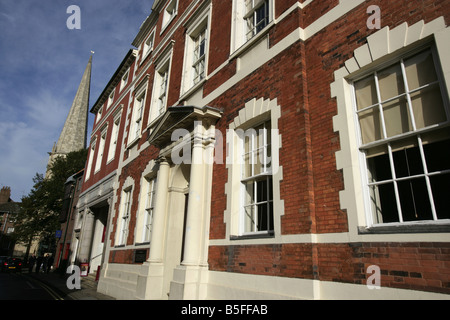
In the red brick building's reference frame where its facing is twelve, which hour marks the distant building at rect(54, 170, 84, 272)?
The distant building is roughly at 3 o'clock from the red brick building.

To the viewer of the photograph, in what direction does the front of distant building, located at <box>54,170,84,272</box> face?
facing to the left of the viewer

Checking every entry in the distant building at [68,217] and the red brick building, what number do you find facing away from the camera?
0

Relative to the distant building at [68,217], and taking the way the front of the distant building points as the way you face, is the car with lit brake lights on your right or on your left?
on your right

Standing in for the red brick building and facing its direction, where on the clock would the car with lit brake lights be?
The car with lit brake lights is roughly at 3 o'clock from the red brick building.

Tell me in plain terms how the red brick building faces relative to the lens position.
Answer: facing the viewer and to the left of the viewer

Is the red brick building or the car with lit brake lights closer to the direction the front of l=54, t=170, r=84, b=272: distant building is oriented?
the car with lit brake lights

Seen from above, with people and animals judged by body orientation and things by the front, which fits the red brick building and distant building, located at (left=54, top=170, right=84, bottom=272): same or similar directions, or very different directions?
same or similar directions

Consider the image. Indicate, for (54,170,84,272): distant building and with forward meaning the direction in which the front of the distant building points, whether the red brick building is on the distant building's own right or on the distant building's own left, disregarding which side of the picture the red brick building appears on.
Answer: on the distant building's own left

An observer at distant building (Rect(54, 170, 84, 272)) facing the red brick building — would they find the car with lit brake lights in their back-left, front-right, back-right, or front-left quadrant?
back-right
